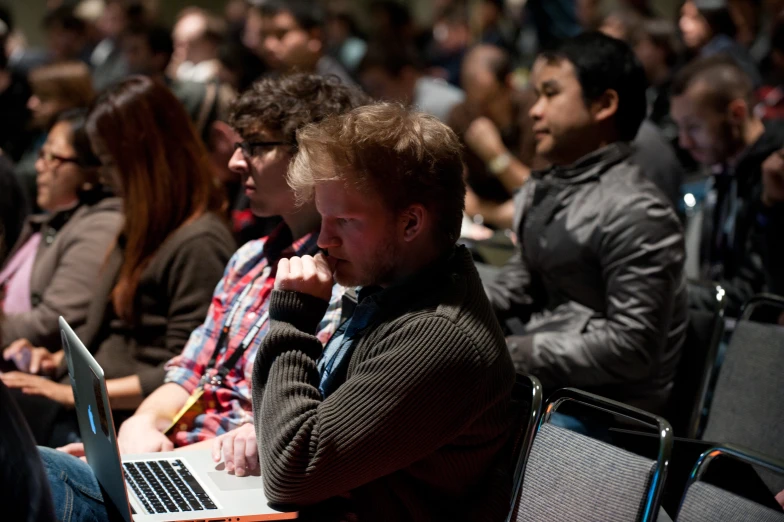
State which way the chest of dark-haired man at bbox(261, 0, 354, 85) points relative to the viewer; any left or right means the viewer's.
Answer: facing the viewer and to the left of the viewer

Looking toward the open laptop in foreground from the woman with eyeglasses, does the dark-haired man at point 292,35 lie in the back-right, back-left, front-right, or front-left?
back-left

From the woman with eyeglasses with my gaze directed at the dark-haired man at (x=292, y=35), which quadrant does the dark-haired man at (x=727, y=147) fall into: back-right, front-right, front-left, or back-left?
front-right

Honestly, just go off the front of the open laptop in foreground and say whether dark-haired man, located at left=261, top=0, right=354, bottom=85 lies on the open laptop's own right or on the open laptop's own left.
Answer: on the open laptop's own left

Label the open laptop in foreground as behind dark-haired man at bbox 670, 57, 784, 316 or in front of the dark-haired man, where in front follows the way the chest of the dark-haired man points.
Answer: in front

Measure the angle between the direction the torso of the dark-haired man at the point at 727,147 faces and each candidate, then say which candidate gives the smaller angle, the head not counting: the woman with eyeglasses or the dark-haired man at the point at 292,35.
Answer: the woman with eyeglasses

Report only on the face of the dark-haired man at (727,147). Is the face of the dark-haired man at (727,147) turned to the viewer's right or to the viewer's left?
to the viewer's left

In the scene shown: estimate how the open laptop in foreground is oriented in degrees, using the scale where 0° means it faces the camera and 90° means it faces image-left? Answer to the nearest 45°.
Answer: approximately 270°

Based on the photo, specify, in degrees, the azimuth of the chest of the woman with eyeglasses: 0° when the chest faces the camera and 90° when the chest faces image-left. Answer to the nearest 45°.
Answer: approximately 45°
